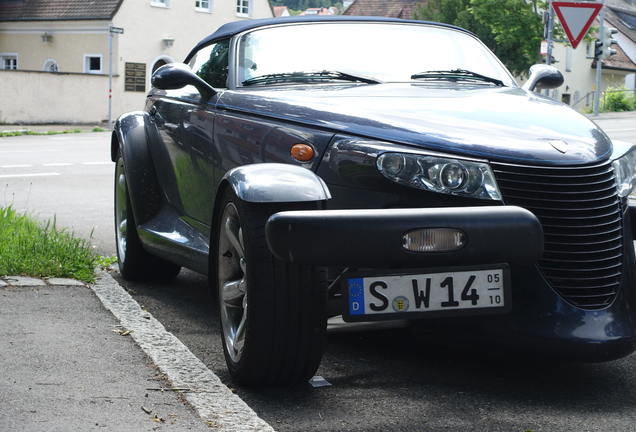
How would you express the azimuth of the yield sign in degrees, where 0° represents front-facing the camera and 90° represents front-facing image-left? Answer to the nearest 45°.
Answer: approximately 0°

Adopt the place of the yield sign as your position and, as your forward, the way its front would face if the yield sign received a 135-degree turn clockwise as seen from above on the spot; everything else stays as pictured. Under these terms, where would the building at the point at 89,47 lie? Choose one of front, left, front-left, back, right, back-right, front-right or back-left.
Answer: front

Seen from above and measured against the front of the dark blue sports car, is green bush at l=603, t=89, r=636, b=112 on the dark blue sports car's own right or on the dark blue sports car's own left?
on the dark blue sports car's own left

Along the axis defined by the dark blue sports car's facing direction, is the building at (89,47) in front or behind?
behind

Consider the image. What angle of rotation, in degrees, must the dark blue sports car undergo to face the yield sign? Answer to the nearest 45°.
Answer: approximately 135° to its left
